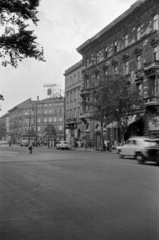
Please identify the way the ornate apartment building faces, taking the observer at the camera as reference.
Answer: facing the viewer and to the left of the viewer

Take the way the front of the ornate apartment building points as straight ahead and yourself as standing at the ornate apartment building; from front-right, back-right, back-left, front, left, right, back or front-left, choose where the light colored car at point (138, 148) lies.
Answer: front-left

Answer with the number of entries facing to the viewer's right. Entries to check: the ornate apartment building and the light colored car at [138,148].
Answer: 0
